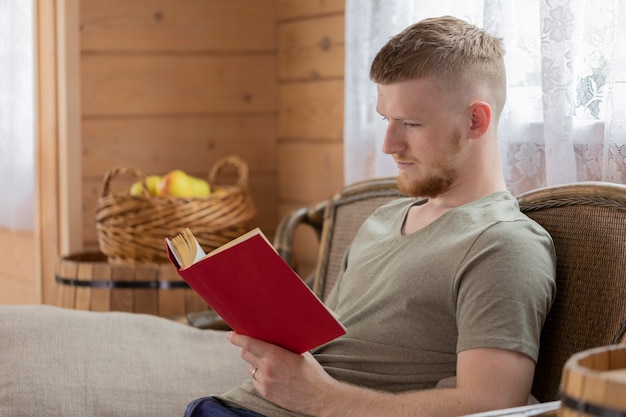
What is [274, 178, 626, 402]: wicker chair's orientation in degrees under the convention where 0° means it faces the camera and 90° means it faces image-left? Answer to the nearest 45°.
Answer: approximately 45°

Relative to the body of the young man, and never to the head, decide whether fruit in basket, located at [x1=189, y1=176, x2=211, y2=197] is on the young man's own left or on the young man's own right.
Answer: on the young man's own right

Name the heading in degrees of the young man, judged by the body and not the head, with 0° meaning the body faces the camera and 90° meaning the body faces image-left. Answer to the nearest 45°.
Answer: approximately 45°
